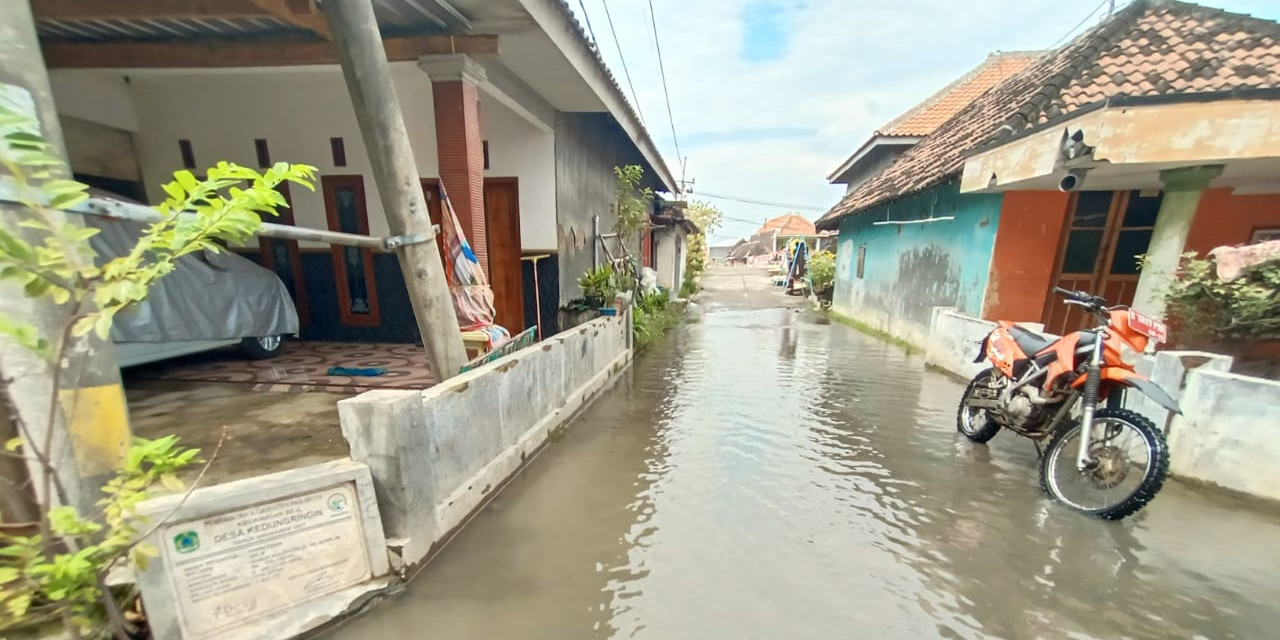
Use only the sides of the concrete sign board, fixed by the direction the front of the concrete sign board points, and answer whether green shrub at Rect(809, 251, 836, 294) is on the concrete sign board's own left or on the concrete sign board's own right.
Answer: on the concrete sign board's own left

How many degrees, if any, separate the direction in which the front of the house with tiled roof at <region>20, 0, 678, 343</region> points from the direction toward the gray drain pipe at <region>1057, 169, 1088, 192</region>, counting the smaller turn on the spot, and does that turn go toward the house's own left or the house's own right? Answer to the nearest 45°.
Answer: approximately 45° to the house's own left

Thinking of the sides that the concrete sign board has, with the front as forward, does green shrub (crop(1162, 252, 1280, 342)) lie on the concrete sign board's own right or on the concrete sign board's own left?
on the concrete sign board's own left

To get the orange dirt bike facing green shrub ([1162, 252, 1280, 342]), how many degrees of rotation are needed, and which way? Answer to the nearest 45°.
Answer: approximately 135° to its left

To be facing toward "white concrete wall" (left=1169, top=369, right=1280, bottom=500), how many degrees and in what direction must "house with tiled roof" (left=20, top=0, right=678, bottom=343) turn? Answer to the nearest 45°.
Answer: approximately 45° to its left

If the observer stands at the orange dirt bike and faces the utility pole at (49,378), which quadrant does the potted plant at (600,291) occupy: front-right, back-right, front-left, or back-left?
front-right

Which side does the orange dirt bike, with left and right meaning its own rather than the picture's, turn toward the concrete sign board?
right

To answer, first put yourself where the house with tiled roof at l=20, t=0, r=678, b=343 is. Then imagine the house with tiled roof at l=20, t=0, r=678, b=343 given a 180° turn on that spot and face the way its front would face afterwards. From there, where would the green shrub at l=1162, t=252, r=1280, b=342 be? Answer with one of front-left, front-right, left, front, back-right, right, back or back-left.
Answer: back-right

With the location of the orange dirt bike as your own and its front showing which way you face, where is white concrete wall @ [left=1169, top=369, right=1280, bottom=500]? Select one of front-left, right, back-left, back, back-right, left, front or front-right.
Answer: left

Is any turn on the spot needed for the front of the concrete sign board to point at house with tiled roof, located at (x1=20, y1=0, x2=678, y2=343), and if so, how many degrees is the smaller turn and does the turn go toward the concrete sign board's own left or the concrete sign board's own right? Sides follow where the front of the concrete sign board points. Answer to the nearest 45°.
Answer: approximately 180°

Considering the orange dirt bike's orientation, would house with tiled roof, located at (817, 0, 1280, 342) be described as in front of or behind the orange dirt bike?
behind

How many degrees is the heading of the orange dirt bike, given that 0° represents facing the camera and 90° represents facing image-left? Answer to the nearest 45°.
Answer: approximately 315°

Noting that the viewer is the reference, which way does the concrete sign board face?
facing the viewer

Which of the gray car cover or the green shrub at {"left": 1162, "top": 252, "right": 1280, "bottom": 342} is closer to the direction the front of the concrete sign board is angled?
the green shrub
